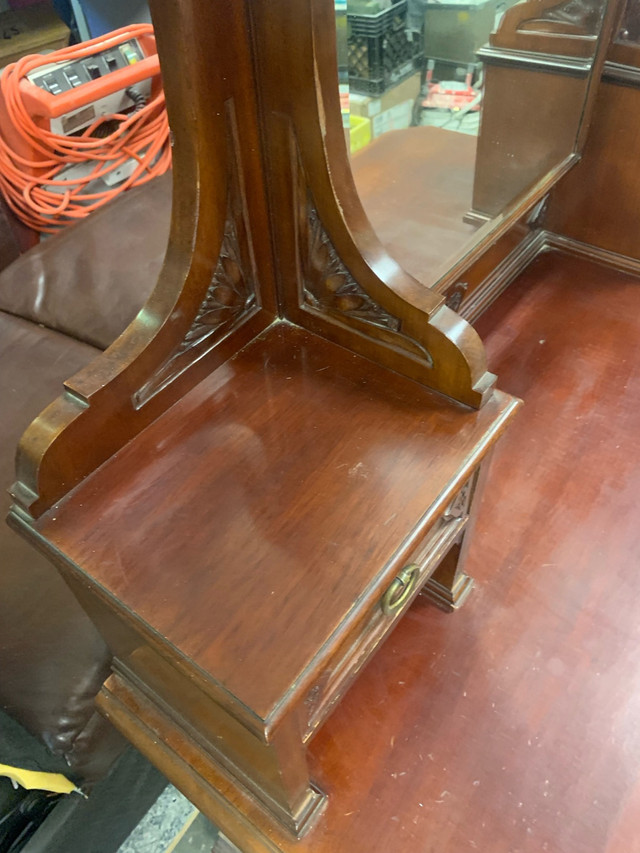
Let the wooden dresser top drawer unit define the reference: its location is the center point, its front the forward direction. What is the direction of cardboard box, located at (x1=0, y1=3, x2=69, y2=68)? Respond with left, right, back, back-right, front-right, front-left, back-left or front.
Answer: back-left

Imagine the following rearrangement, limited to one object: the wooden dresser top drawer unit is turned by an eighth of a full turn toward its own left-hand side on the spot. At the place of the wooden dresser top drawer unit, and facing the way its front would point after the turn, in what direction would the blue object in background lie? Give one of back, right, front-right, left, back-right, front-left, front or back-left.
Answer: left

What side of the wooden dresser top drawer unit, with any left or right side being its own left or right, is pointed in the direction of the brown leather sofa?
back

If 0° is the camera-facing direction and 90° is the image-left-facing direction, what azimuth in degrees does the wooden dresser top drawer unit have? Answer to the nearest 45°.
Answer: approximately 315°

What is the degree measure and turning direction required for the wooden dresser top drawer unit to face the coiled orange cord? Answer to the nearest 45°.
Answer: approximately 135° to its left
